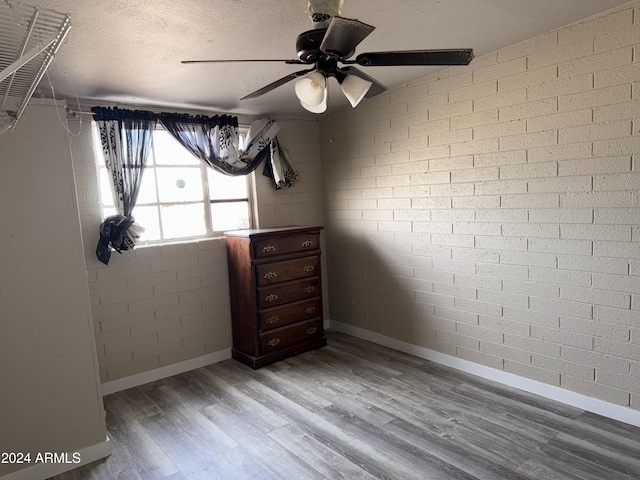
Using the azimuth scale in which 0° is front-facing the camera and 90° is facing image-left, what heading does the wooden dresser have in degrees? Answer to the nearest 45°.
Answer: approximately 315°

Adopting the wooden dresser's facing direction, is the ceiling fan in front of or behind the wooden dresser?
in front

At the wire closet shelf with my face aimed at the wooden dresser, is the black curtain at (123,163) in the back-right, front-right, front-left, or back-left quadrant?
front-left

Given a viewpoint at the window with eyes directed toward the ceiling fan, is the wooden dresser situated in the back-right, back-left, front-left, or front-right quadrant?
front-left

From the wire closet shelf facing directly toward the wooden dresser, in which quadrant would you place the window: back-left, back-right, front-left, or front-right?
front-left

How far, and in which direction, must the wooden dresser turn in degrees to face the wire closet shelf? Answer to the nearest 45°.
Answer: approximately 45° to its right
